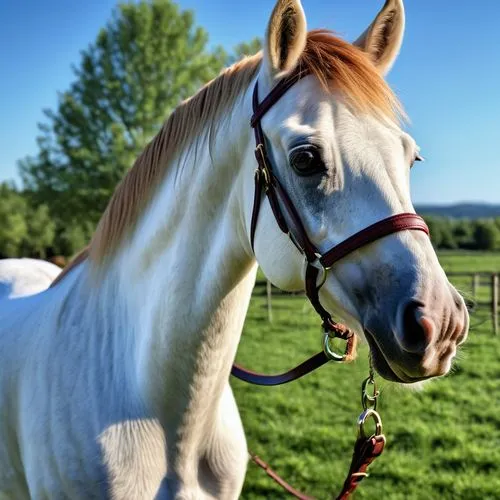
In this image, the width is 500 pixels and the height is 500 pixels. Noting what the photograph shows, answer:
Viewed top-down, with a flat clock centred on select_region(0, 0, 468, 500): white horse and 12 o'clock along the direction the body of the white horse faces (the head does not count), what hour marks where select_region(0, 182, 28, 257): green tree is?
The green tree is roughly at 7 o'clock from the white horse.

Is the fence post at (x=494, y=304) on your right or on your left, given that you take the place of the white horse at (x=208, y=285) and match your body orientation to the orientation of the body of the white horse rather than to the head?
on your left

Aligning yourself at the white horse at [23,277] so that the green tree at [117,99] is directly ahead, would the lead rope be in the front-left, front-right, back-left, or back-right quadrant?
back-right

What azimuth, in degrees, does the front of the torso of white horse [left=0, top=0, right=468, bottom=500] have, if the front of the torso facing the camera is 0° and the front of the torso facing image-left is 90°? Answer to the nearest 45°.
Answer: approximately 315°

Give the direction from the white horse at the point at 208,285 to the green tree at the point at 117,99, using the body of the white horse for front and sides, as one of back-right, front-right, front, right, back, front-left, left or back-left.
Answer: back-left
